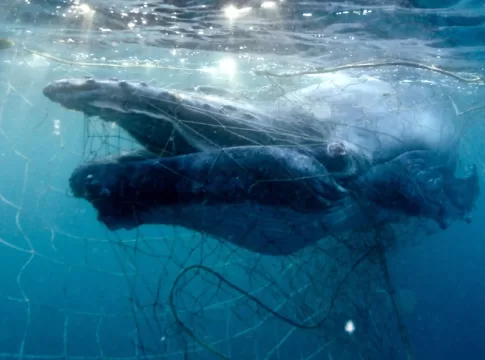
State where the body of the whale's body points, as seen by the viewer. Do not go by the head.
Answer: to the viewer's left
